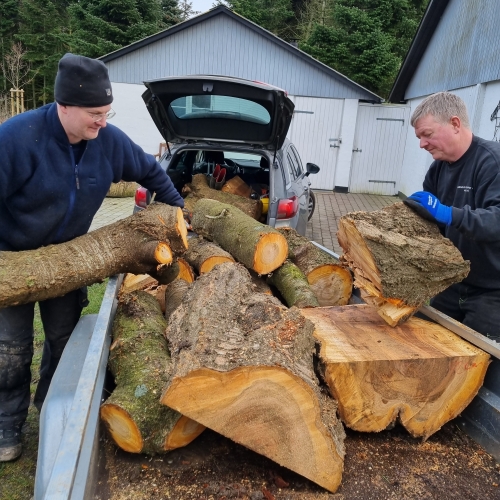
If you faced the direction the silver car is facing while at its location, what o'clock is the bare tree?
The bare tree is roughly at 11 o'clock from the silver car.

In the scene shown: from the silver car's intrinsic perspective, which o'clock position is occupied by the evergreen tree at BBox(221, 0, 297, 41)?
The evergreen tree is roughly at 12 o'clock from the silver car.

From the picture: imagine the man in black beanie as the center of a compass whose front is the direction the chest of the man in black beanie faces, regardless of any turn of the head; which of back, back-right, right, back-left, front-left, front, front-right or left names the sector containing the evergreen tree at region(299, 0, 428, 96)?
left

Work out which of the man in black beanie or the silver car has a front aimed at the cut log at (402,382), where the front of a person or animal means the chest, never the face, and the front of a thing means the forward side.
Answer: the man in black beanie

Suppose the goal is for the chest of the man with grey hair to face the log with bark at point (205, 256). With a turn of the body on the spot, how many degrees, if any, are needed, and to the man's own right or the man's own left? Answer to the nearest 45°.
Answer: approximately 45° to the man's own right

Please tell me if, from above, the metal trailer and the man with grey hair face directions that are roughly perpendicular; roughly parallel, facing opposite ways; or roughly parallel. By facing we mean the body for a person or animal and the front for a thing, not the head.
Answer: roughly perpendicular

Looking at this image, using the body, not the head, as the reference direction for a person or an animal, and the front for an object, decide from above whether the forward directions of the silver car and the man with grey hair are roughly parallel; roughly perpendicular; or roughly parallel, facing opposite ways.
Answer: roughly perpendicular

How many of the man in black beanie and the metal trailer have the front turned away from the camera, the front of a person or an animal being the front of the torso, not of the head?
1

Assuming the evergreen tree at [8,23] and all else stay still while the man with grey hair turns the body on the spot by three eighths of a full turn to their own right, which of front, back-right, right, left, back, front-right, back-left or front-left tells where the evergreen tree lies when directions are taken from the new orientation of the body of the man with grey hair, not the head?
front-left

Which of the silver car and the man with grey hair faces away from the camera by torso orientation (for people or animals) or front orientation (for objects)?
the silver car

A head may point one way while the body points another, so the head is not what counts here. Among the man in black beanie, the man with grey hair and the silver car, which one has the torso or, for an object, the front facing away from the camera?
the silver car

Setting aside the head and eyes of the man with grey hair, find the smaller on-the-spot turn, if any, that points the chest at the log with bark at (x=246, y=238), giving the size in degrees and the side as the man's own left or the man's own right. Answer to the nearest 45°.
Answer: approximately 45° to the man's own right

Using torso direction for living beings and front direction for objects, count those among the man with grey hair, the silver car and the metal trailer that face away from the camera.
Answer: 2

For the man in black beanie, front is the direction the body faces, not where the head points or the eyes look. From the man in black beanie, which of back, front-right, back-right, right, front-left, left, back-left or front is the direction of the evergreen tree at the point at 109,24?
back-left

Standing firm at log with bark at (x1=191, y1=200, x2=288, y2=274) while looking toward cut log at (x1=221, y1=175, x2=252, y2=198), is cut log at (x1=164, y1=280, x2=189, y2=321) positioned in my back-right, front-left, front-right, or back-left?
back-left

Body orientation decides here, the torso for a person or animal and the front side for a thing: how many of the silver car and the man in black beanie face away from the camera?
1

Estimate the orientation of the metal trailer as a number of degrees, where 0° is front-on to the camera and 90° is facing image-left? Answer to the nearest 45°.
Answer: approximately 180°

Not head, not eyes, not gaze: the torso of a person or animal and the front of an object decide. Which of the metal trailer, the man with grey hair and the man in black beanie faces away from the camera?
the metal trailer

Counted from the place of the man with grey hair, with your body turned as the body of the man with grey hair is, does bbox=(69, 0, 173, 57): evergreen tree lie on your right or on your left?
on your right
